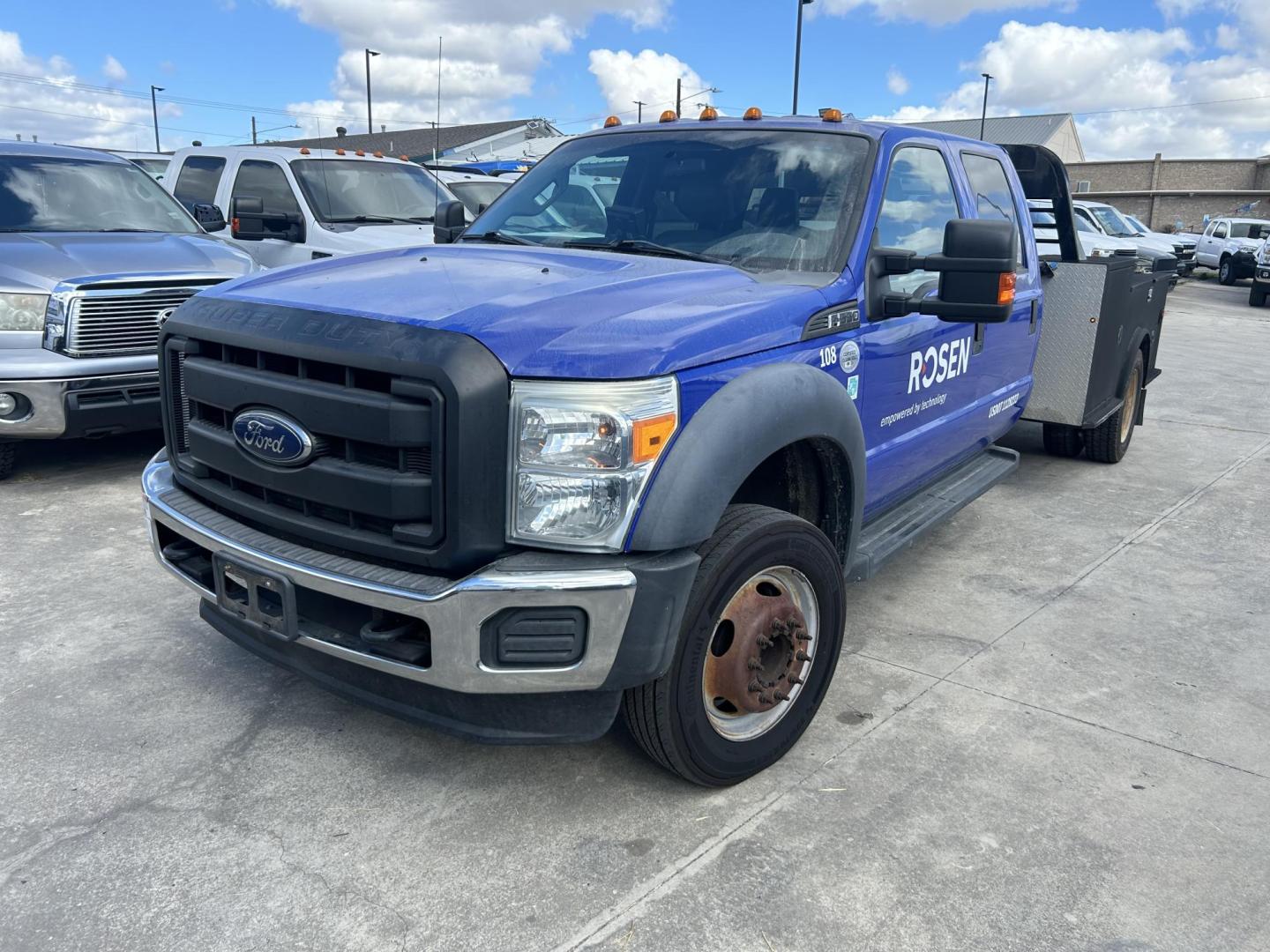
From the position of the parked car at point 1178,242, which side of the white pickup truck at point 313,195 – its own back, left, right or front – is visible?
left

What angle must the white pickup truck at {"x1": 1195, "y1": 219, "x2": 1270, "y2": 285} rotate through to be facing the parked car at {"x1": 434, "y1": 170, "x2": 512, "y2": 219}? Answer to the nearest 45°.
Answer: approximately 45° to its right

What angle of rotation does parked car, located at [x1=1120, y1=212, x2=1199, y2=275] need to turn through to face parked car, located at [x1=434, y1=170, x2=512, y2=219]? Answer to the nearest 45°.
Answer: approximately 45° to its right

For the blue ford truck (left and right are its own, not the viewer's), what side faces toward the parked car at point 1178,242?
back

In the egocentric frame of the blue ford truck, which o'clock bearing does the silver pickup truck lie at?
The silver pickup truck is roughly at 3 o'clock from the blue ford truck.

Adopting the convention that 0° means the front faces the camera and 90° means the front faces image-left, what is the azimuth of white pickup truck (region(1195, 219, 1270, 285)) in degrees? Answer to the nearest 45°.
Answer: approximately 315°

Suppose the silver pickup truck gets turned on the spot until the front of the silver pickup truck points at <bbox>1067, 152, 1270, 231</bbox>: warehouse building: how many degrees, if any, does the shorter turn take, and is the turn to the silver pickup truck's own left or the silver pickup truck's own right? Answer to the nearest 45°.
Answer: approximately 90° to the silver pickup truck's own left

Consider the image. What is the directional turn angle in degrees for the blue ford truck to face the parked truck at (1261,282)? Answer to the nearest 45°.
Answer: approximately 180°

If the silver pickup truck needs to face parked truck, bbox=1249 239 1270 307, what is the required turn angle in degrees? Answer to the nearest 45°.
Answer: approximately 45° to its left

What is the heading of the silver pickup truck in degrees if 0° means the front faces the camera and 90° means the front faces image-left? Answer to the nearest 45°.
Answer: approximately 315°
